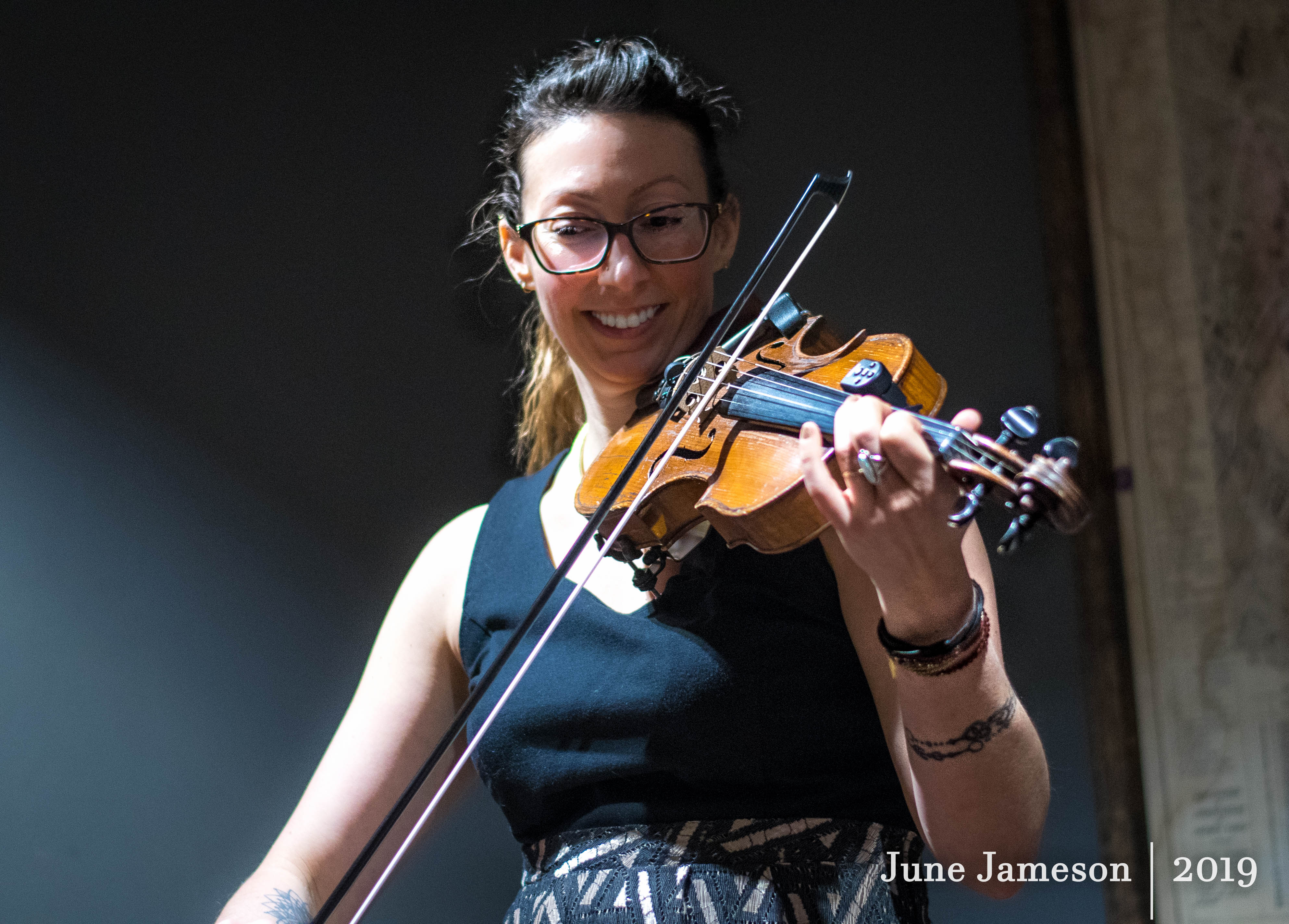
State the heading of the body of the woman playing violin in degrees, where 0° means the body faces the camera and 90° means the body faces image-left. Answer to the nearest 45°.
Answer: approximately 0°
